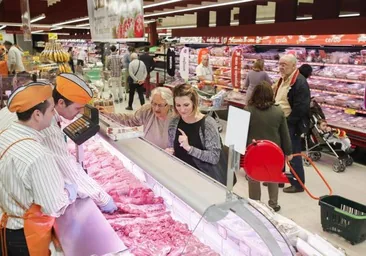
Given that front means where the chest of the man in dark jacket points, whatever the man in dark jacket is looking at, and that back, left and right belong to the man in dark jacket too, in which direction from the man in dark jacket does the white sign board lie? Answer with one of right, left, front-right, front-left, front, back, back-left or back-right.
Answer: front-left

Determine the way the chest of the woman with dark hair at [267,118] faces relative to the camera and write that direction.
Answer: away from the camera

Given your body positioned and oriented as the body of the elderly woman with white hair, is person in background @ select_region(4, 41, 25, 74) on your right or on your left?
on your right

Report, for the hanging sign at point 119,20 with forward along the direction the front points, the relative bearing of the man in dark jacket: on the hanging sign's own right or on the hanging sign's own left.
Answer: on the hanging sign's own left

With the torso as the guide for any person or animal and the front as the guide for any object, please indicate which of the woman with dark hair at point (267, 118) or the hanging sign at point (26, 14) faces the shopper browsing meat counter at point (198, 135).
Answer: the hanging sign

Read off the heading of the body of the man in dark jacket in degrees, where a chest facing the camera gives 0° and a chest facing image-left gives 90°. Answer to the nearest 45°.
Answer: approximately 45°

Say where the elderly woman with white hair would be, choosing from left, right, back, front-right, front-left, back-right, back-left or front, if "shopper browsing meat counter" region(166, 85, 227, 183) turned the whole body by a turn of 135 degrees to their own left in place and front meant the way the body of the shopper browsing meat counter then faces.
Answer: back-left

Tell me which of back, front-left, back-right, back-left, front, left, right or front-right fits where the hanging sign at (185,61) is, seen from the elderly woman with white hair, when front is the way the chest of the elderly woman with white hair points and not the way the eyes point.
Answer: back-right

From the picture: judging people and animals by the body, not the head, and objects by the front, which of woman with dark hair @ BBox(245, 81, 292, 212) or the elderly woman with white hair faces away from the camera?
the woman with dark hair

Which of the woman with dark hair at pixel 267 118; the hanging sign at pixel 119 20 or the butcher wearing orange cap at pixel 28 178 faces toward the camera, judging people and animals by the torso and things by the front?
the hanging sign

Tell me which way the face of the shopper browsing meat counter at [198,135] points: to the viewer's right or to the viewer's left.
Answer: to the viewer's left

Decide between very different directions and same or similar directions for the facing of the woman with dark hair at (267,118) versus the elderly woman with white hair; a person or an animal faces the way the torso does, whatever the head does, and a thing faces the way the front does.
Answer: very different directions

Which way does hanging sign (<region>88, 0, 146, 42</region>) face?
toward the camera

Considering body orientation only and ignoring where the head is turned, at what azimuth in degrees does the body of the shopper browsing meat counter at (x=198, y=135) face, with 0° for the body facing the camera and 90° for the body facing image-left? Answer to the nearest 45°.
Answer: approximately 45°

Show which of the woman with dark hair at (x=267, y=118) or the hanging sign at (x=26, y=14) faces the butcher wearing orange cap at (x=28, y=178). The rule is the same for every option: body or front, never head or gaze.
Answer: the hanging sign
